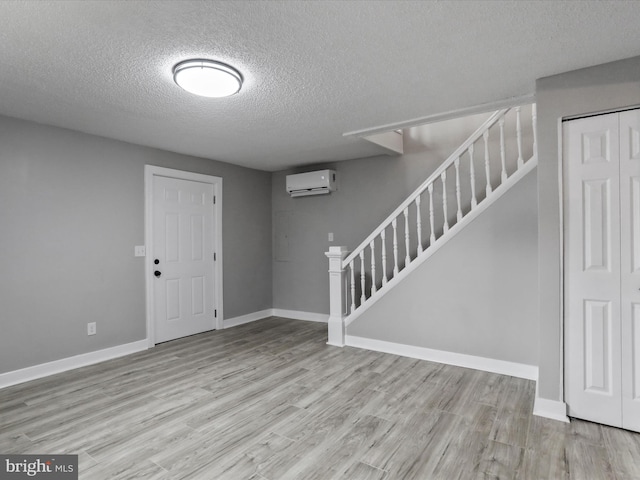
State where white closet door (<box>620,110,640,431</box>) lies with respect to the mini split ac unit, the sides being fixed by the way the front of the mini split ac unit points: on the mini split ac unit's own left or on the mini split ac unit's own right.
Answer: on the mini split ac unit's own left

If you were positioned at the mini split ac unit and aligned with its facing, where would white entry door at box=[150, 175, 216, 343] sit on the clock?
The white entry door is roughly at 1 o'clock from the mini split ac unit.

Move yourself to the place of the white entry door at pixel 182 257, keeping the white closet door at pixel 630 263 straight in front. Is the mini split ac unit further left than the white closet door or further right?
left

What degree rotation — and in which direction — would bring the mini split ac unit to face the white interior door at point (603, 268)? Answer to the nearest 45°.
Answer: approximately 90° to its left

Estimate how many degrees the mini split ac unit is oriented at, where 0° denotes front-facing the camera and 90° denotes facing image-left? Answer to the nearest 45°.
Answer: approximately 45°

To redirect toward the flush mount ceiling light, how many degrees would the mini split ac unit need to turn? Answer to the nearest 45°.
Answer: approximately 45° to its left

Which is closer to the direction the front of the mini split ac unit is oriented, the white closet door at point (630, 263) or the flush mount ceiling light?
the flush mount ceiling light
